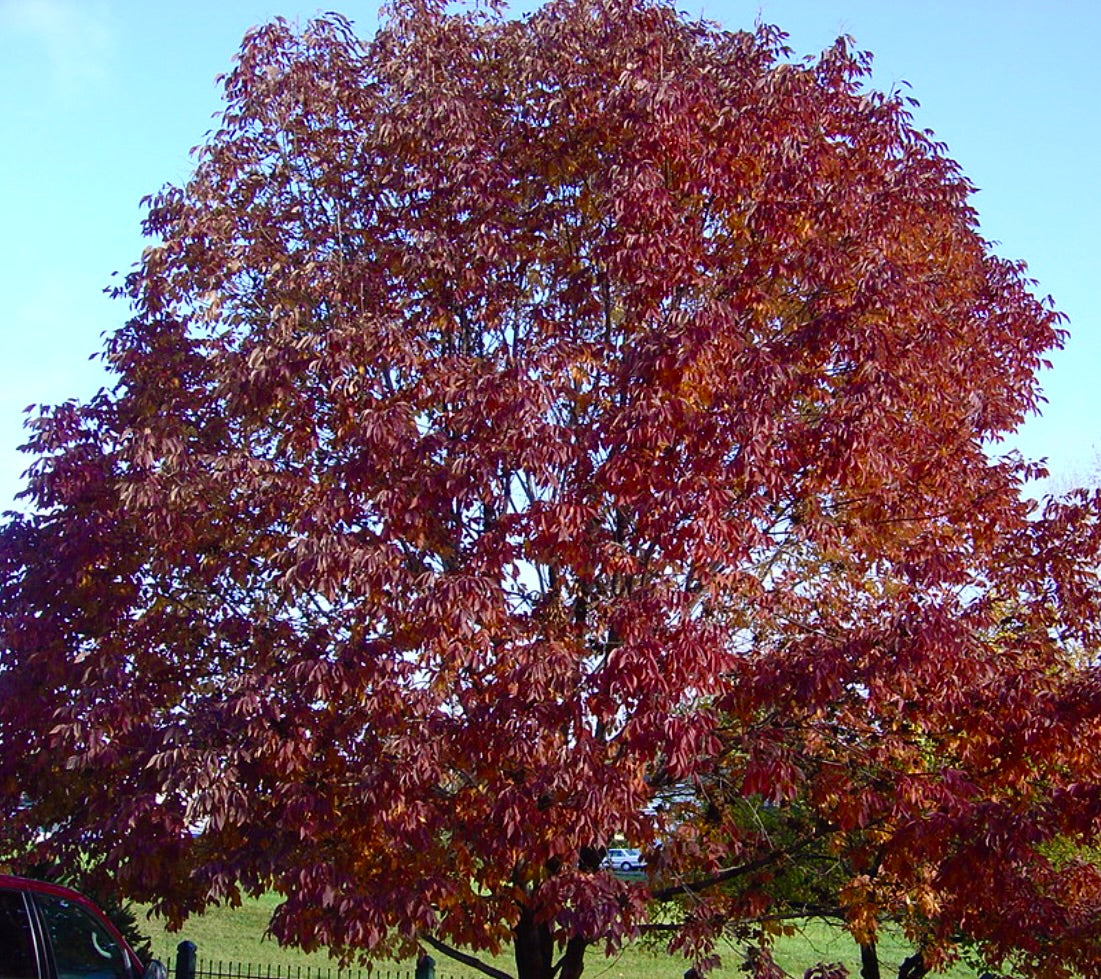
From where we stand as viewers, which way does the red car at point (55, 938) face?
facing to the right of the viewer
